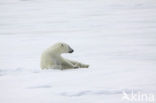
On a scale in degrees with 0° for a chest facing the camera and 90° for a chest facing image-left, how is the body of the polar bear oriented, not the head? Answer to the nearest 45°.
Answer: approximately 270°
